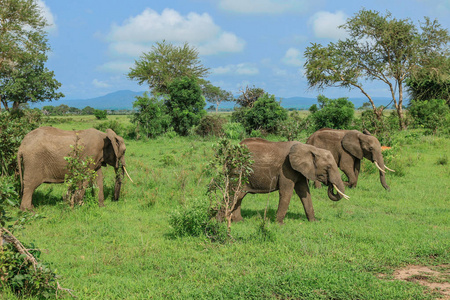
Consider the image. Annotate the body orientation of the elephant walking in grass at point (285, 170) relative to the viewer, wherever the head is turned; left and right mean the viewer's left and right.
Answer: facing to the right of the viewer

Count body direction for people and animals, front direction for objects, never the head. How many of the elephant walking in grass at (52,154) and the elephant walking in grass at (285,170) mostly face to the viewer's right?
2

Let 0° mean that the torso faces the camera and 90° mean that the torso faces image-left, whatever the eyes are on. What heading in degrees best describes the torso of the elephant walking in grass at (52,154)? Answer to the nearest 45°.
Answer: approximately 270°

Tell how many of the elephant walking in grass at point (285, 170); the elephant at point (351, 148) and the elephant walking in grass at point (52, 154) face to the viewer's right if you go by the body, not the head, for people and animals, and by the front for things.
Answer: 3

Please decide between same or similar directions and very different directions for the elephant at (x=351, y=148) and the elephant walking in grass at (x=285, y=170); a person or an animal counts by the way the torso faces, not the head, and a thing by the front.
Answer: same or similar directions

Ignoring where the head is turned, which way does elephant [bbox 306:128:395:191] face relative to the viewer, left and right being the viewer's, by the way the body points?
facing to the right of the viewer

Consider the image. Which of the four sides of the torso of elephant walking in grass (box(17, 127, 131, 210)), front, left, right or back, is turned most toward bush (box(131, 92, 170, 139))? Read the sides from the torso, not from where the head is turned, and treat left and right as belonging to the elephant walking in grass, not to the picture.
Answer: left

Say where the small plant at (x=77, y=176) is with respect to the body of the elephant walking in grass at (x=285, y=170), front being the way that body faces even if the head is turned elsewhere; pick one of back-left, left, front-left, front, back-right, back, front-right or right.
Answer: back

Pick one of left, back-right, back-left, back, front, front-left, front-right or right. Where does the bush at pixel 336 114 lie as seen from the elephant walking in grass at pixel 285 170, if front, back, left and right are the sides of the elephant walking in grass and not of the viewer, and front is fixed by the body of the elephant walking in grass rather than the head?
left

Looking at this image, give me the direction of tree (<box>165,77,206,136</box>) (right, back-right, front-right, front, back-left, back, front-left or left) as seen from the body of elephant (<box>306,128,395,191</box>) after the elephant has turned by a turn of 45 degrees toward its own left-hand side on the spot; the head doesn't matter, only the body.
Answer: left

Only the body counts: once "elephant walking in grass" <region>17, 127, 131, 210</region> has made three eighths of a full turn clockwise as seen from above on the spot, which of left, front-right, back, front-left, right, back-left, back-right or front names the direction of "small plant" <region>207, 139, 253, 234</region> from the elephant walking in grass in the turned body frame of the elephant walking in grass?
left

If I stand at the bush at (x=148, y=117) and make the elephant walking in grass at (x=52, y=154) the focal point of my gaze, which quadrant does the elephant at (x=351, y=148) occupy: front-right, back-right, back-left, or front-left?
front-left
